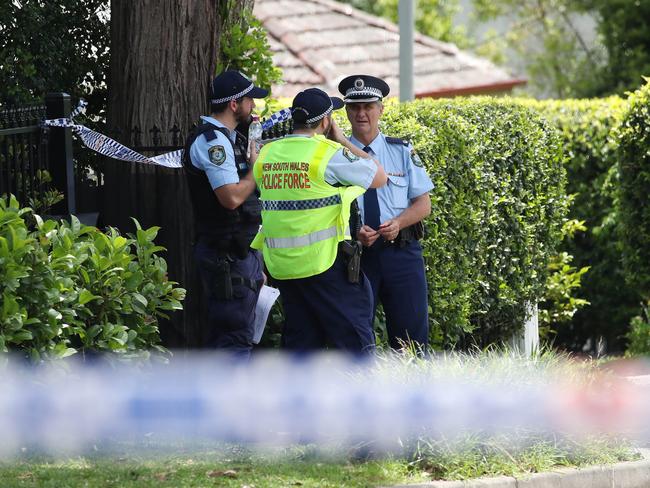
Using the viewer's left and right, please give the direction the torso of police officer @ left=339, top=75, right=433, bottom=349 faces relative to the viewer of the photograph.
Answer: facing the viewer and to the left of the viewer

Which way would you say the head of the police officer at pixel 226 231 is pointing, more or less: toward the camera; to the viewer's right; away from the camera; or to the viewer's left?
to the viewer's right

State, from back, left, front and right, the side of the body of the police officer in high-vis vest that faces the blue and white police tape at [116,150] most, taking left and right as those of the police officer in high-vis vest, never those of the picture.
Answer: left

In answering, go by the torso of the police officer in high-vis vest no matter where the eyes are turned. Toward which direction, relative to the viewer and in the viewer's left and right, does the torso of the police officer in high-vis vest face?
facing away from the viewer and to the right of the viewer

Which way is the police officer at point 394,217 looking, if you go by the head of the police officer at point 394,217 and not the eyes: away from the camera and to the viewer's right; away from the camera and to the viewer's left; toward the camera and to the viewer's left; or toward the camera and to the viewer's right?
toward the camera and to the viewer's left

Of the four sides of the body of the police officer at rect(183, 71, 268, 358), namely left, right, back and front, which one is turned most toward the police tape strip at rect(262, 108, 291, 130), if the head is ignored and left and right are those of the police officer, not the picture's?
left

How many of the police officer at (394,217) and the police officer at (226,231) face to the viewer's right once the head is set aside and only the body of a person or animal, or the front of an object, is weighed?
1

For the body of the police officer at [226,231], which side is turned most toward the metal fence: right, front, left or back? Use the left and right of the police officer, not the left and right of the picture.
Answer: back

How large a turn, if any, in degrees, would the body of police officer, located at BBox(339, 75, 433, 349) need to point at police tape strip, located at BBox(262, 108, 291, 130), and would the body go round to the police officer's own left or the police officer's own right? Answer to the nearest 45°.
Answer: approximately 90° to the police officer's own right

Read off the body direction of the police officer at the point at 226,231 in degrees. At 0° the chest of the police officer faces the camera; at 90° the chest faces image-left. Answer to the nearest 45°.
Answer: approximately 270°
